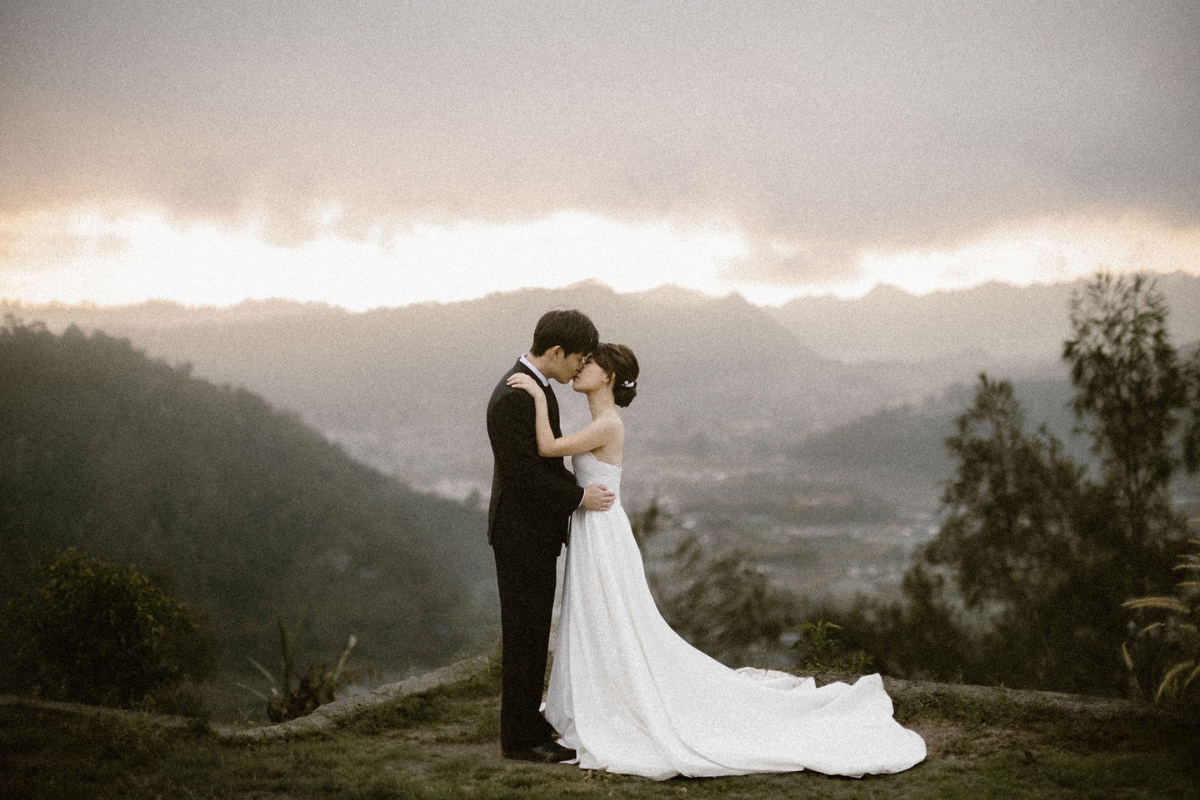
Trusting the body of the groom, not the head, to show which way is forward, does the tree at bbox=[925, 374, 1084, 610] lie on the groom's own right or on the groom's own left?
on the groom's own left

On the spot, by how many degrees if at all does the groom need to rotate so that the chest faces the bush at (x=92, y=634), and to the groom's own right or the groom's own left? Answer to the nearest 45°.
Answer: approximately 135° to the groom's own left

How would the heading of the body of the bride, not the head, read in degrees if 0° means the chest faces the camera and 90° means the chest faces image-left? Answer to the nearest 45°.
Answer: approximately 90°

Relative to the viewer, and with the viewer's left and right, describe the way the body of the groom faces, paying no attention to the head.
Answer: facing to the right of the viewer

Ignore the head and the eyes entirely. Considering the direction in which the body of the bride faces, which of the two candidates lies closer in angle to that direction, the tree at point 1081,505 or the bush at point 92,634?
the bush

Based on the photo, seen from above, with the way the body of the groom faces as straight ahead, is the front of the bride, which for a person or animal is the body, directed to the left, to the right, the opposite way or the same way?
the opposite way

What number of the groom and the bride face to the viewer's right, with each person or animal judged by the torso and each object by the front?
1

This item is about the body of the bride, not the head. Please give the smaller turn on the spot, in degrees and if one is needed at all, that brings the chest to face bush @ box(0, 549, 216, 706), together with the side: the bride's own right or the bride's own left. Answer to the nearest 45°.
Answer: approximately 45° to the bride's own right
